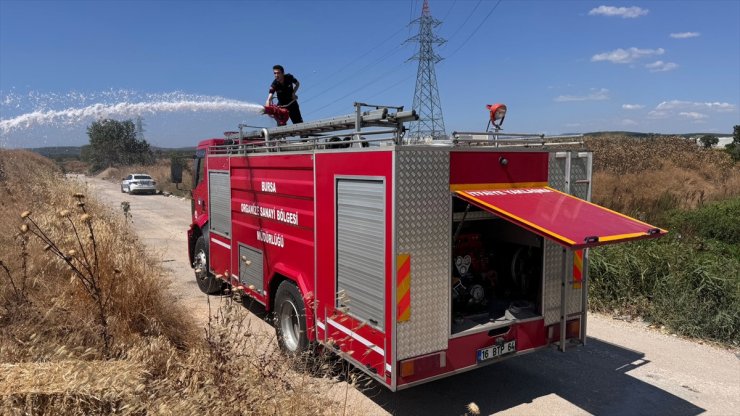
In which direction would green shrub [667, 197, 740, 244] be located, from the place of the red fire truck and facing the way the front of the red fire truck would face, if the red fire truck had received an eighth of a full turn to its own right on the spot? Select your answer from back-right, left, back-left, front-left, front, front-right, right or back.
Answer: front-right

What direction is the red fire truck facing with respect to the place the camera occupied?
facing away from the viewer and to the left of the viewer

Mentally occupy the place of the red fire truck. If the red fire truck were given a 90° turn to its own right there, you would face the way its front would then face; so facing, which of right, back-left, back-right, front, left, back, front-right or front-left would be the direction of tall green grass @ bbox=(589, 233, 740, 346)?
front

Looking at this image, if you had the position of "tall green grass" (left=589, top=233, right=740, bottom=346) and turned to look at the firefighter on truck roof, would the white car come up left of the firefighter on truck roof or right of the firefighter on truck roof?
right

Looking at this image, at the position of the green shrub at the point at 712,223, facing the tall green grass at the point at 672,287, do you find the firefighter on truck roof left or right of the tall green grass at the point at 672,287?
right

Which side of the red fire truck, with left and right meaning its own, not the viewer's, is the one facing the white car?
front
